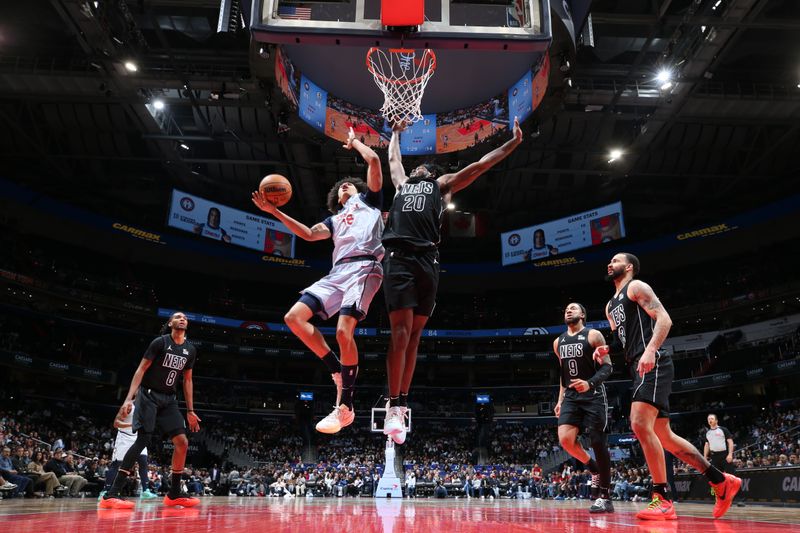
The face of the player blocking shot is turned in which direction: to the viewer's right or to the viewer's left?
to the viewer's left

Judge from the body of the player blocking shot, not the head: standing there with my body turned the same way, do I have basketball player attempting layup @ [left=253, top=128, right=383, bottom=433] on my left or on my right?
on my right

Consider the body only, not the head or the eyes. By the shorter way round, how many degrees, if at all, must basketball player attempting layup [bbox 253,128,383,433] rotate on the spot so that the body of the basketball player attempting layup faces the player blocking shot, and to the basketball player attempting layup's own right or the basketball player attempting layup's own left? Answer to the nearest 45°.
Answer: approximately 90° to the basketball player attempting layup's own left

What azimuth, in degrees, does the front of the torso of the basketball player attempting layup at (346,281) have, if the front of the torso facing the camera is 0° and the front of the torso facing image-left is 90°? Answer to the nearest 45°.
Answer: approximately 45°

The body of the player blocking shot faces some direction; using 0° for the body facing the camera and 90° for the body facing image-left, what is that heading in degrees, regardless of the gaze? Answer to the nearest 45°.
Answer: approximately 0°

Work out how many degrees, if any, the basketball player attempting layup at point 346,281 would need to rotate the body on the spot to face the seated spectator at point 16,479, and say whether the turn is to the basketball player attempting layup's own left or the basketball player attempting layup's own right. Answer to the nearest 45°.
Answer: approximately 90° to the basketball player attempting layup's own right

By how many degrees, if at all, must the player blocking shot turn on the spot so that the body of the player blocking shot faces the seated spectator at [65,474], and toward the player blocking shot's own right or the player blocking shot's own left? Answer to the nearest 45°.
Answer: approximately 135° to the player blocking shot's own right

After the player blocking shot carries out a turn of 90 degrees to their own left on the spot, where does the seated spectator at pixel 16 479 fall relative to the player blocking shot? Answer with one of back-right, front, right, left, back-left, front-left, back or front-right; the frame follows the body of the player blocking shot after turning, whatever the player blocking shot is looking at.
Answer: back-left

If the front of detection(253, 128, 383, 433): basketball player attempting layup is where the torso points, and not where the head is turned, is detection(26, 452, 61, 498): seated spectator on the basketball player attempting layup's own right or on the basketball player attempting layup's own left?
on the basketball player attempting layup's own right
